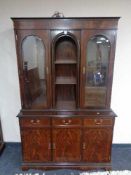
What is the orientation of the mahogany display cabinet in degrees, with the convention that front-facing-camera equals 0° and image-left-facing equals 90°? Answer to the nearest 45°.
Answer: approximately 0°
